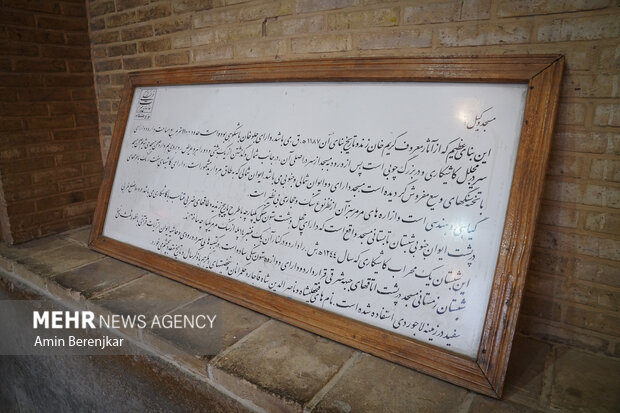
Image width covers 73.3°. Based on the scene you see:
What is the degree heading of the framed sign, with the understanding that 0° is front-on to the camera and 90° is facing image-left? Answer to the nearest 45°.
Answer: approximately 45°
